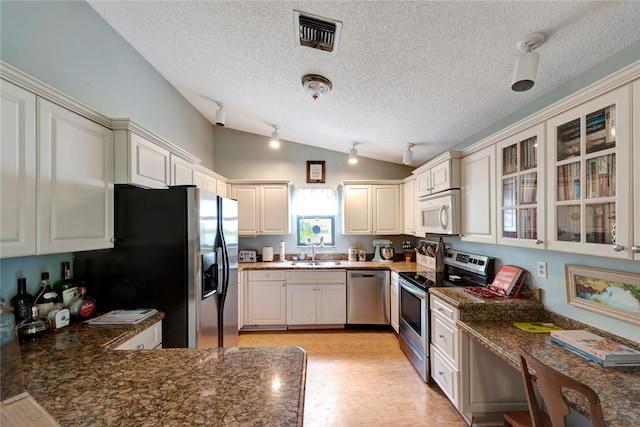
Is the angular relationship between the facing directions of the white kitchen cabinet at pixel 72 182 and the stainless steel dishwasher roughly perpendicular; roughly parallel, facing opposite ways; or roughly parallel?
roughly perpendicular

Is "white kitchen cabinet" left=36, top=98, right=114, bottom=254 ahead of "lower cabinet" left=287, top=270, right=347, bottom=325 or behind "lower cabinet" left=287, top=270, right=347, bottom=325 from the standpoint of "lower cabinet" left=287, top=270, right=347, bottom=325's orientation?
ahead

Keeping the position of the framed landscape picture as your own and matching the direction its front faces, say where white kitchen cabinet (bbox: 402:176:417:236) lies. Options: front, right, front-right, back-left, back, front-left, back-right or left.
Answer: right

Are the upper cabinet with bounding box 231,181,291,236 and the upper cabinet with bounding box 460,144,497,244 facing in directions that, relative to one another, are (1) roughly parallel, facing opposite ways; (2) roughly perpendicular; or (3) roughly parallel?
roughly perpendicular

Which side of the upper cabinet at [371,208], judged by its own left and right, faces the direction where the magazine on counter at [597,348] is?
front

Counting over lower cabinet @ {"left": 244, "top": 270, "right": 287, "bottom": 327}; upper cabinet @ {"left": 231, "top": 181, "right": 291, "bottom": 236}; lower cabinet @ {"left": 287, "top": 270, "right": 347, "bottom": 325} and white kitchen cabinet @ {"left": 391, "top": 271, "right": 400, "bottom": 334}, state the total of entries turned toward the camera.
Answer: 3

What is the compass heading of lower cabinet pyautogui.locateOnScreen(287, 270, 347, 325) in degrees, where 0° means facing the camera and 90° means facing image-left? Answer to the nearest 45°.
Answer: approximately 0°

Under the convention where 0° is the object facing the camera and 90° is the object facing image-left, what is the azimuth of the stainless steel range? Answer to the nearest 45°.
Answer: approximately 45°

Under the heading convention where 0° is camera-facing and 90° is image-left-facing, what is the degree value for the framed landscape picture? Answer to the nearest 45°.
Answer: approximately 45°
